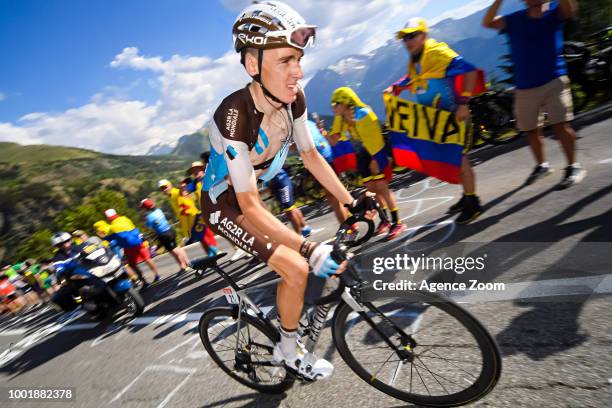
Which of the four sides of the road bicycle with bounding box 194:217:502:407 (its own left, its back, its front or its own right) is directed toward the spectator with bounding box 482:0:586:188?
left

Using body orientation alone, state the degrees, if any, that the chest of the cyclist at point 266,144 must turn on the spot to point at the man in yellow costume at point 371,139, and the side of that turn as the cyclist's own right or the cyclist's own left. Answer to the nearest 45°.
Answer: approximately 90° to the cyclist's own left

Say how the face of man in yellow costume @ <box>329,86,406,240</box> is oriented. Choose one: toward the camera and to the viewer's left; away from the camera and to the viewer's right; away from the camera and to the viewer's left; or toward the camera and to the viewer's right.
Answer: toward the camera and to the viewer's left

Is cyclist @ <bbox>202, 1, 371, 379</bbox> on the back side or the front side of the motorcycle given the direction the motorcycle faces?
on the front side

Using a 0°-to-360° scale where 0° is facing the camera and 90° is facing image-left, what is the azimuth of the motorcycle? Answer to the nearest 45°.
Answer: approximately 315°

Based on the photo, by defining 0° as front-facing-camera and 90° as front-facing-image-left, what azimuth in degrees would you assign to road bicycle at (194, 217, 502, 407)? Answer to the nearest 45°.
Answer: approximately 315°

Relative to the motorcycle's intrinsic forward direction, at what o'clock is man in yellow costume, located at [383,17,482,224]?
The man in yellow costume is roughly at 12 o'clock from the motorcycle.

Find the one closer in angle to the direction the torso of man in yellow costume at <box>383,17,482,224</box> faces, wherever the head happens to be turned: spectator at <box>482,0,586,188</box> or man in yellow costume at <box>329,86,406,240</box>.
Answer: the man in yellow costume

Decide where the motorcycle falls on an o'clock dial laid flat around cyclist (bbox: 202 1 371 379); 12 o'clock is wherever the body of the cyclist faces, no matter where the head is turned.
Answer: The motorcycle is roughly at 6 o'clock from the cyclist.

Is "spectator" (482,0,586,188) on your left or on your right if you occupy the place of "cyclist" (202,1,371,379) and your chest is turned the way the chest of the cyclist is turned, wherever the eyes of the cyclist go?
on your left

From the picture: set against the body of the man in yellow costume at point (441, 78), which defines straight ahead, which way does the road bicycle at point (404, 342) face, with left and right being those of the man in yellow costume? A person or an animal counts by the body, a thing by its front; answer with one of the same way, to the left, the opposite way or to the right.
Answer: to the left

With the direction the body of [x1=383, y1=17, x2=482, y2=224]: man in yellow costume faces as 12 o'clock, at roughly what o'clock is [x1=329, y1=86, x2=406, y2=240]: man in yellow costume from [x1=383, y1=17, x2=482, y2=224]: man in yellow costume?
[x1=329, y1=86, x2=406, y2=240]: man in yellow costume is roughly at 2 o'clock from [x1=383, y1=17, x2=482, y2=224]: man in yellow costume.

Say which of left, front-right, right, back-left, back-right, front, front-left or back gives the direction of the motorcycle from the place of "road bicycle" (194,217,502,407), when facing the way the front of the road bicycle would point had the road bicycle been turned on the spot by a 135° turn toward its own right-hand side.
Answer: front-right
